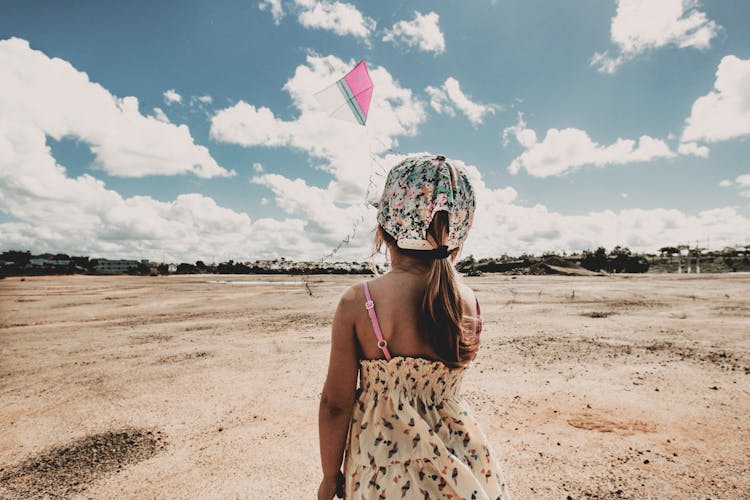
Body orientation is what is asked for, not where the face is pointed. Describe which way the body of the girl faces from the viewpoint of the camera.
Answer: away from the camera

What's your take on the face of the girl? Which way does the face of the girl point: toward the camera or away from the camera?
away from the camera
